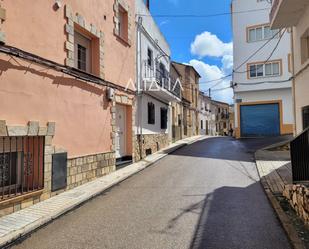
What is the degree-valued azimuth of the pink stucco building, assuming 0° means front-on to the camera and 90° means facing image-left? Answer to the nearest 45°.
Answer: approximately 315°

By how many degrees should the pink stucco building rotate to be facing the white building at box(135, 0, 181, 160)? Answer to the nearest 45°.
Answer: approximately 90° to its left

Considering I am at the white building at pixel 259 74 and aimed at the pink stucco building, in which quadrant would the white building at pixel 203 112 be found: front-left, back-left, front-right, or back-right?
back-right

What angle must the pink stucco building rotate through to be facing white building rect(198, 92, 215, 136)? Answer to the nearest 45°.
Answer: approximately 90° to its left

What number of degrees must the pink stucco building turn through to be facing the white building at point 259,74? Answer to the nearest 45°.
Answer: approximately 90° to its left

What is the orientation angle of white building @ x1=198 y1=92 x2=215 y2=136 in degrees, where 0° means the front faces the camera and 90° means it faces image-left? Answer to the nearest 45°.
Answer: approximately 315°

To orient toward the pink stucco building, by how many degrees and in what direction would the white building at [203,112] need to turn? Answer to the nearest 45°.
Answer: approximately 45° to its right
